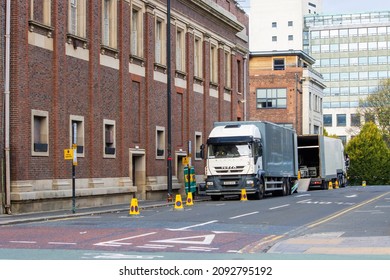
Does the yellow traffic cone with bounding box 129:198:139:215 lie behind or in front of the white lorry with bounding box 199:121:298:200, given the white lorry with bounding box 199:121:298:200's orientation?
in front
